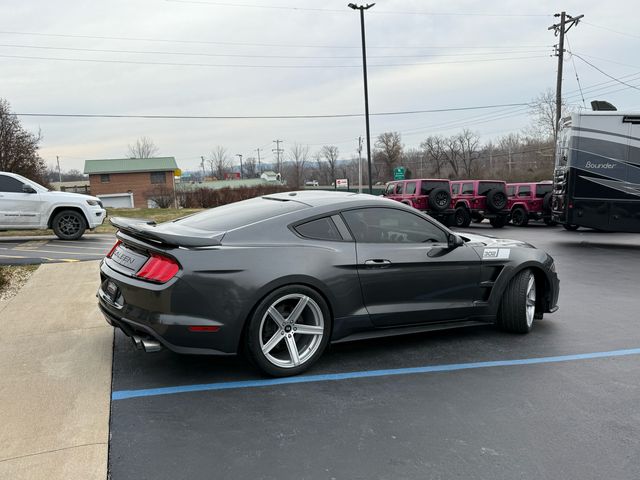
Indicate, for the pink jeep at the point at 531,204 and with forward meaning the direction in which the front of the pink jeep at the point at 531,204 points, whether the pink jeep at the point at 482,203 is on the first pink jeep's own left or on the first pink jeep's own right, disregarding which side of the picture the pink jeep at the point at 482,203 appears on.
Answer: on the first pink jeep's own left

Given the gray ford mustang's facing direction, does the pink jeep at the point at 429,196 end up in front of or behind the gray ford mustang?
in front

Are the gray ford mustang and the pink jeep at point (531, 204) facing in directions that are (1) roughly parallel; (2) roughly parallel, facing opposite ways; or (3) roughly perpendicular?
roughly perpendicular

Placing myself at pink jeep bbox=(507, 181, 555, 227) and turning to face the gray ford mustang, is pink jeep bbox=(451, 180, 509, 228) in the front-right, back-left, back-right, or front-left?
front-right

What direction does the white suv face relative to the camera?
to the viewer's right

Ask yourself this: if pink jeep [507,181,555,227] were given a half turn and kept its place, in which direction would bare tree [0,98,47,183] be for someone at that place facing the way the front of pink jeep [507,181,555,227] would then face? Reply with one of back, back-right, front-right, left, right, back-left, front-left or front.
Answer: back-right

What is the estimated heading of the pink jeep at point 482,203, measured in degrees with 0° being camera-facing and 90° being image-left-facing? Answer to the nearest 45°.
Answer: approximately 135°

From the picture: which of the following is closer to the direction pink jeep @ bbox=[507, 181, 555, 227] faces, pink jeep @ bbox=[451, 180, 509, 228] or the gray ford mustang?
the pink jeep

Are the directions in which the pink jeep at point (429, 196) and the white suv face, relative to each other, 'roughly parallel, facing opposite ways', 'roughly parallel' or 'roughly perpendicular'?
roughly perpendicular

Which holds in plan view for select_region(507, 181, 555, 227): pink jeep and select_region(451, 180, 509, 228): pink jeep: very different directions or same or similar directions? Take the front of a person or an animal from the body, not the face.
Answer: same or similar directions

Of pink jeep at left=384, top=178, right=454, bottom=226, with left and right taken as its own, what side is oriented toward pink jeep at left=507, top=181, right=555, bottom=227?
right

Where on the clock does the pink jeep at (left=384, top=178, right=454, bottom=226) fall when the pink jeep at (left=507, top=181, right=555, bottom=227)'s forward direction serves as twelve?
the pink jeep at (left=384, top=178, right=454, bottom=226) is roughly at 9 o'clock from the pink jeep at (left=507, top=181, right=555, bottom=227).

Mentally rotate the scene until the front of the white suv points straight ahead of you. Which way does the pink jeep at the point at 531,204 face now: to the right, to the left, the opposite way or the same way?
to the left

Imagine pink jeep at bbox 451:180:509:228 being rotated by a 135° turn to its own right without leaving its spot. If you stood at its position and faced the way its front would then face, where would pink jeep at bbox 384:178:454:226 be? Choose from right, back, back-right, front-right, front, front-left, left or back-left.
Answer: back-right

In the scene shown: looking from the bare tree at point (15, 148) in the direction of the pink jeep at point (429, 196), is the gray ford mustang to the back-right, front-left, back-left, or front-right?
front-right

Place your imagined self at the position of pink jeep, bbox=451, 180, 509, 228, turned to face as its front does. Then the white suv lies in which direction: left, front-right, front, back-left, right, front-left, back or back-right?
left

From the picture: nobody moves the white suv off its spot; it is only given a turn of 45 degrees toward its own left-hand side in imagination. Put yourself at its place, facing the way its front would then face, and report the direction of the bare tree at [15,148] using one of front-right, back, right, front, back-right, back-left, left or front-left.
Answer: front-left

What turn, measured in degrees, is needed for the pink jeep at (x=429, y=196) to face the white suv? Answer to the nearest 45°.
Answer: approximately 90° to its left

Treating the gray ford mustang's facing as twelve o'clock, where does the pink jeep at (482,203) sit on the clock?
The pink jeep is roughly at 11 o'clock from the gray ford mustang.

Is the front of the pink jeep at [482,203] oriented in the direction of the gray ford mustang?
no

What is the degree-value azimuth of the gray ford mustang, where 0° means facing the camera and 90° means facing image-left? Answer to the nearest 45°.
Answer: approximately 225°

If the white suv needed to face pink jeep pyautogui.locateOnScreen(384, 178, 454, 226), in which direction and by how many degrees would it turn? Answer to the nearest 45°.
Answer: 0° — it already faces it
